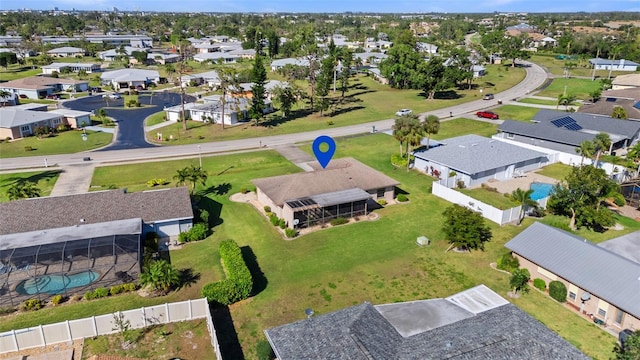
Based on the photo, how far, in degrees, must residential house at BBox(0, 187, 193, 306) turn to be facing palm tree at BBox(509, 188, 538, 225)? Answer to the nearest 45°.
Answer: approximately 90° to its right

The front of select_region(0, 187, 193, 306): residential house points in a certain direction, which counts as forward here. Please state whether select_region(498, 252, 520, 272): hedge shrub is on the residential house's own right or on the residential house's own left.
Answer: on the residential house's own right

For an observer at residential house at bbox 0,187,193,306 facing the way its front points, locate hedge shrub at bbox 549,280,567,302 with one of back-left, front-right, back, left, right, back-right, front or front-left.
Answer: back-right

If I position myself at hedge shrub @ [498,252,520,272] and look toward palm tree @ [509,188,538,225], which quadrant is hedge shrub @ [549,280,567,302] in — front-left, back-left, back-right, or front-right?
back-right

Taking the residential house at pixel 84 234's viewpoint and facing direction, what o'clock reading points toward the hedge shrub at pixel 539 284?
The hedge shrub is roughly at 4 o'clock from the residential house.

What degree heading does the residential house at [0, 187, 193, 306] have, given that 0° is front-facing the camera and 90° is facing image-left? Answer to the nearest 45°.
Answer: approximately 180°

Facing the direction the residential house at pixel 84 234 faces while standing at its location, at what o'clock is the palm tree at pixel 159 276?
The palm tree is roughly at 5 o'clock from the residential house.
